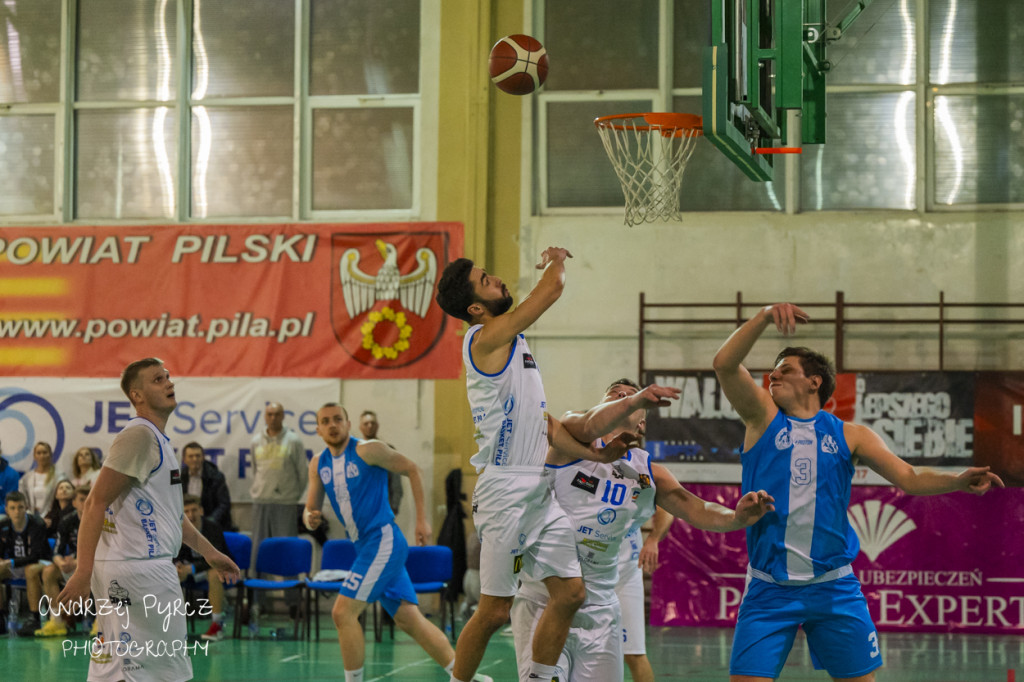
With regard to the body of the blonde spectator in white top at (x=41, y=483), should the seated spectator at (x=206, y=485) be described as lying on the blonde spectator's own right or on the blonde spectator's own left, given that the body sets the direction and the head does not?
on the blonde spectator's own left

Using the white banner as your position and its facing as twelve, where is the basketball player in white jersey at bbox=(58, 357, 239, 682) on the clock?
The basketball player in white jersey is roughly at 12 o'clock from the white banner.

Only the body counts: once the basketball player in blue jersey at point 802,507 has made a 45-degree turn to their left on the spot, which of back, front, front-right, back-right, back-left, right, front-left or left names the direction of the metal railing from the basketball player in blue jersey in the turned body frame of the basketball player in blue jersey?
back-left

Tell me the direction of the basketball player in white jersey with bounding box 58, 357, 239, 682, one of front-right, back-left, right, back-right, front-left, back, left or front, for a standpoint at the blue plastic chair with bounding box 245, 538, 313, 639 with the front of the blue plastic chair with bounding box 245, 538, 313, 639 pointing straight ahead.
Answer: front

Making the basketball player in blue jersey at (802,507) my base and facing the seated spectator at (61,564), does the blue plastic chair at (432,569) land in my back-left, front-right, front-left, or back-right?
front-right

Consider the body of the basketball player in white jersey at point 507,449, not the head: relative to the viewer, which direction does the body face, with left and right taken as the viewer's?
facing to the right of the viewer

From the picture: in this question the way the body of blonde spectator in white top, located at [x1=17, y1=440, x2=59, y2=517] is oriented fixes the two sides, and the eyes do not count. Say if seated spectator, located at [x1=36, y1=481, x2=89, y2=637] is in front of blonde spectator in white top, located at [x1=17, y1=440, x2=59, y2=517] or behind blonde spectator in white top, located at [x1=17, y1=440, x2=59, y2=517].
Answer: in front

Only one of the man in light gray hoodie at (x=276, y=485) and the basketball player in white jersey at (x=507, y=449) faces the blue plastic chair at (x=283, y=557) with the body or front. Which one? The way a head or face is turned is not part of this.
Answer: the man in light gray hoodie

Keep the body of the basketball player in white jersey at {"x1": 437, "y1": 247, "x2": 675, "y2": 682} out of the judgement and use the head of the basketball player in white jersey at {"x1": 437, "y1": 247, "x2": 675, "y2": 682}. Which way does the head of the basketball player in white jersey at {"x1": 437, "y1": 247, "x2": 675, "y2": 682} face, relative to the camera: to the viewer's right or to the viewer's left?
to the viewer's right

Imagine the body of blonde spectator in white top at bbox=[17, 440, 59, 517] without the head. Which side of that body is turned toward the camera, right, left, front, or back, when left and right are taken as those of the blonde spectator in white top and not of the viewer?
front

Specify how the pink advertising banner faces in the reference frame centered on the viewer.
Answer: facing the viewer

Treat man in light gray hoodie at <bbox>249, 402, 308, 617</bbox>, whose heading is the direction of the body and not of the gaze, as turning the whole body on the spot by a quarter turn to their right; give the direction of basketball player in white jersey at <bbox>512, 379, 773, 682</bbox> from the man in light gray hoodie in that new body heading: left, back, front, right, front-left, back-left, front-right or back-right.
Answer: left
